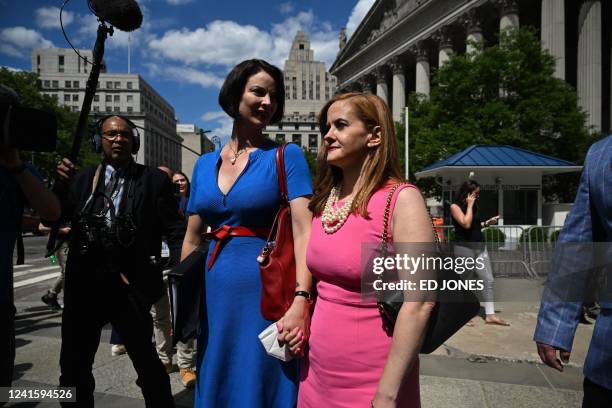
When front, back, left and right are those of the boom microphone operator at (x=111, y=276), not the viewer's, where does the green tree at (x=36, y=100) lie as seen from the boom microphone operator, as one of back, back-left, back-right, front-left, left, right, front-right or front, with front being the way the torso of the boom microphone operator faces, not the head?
back

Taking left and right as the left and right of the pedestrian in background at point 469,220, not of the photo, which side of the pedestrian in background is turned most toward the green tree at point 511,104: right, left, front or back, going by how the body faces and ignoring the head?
left

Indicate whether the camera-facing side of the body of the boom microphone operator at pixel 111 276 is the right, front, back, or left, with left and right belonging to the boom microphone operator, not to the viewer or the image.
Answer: front

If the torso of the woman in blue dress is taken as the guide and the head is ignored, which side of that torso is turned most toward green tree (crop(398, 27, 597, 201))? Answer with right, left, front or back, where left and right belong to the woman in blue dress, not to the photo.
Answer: back

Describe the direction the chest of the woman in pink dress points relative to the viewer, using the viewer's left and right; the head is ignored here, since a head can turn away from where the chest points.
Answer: facing the viewer and to the left of the viewer

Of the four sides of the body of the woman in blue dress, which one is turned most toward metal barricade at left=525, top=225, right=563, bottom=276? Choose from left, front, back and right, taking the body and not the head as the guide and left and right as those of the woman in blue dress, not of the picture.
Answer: back

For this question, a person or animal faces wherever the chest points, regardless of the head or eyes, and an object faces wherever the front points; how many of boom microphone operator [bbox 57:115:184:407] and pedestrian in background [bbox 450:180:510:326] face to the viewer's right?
1

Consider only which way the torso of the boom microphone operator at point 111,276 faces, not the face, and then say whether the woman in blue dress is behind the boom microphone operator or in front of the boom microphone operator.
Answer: in front

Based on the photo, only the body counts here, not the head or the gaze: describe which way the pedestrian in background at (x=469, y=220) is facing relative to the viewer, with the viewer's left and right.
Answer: facing to the right of the viewer

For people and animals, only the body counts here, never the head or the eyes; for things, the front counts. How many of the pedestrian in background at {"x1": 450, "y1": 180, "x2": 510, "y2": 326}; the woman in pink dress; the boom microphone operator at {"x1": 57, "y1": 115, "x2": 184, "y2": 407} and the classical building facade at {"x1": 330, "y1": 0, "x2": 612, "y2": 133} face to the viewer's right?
1

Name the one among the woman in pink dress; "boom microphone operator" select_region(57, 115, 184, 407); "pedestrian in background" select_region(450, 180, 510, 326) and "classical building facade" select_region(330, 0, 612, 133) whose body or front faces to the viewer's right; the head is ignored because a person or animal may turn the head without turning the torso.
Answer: the pedestrian in background

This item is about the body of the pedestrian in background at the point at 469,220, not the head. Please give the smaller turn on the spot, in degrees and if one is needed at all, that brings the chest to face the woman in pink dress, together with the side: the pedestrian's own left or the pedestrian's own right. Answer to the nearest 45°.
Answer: approximately 90° to the pedestrian's own right

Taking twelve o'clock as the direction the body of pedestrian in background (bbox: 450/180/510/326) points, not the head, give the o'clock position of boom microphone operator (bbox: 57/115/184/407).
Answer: The boom microphone operator is roughly at 4 o'clock from the pedestrian in background.

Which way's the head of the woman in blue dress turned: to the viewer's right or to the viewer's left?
to the viewer's right

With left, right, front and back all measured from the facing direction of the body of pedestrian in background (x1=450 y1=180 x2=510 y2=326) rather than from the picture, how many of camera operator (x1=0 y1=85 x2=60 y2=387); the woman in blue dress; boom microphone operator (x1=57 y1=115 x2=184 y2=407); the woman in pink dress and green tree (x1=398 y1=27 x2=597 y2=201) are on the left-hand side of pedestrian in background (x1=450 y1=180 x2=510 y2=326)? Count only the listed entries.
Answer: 1

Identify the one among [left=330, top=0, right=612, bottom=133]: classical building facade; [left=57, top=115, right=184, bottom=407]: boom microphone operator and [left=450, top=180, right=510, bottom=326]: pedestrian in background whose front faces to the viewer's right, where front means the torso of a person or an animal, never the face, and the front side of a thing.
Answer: the pedestrian in background

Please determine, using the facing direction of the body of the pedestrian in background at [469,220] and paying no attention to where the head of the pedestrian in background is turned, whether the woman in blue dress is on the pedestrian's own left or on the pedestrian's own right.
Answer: on the pedestrian's own right

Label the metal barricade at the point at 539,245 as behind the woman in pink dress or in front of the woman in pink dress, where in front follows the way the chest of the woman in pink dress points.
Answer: behind
